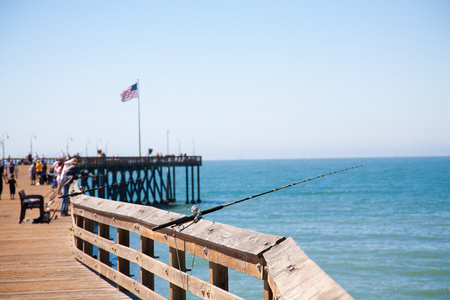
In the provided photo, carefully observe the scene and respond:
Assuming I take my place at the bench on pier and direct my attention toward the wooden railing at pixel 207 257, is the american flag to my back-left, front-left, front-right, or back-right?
back-left

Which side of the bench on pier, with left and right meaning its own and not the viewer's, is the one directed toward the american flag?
left

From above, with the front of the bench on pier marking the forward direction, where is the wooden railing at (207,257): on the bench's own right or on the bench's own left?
on the bench's own right

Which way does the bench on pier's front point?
to the viewer's right
